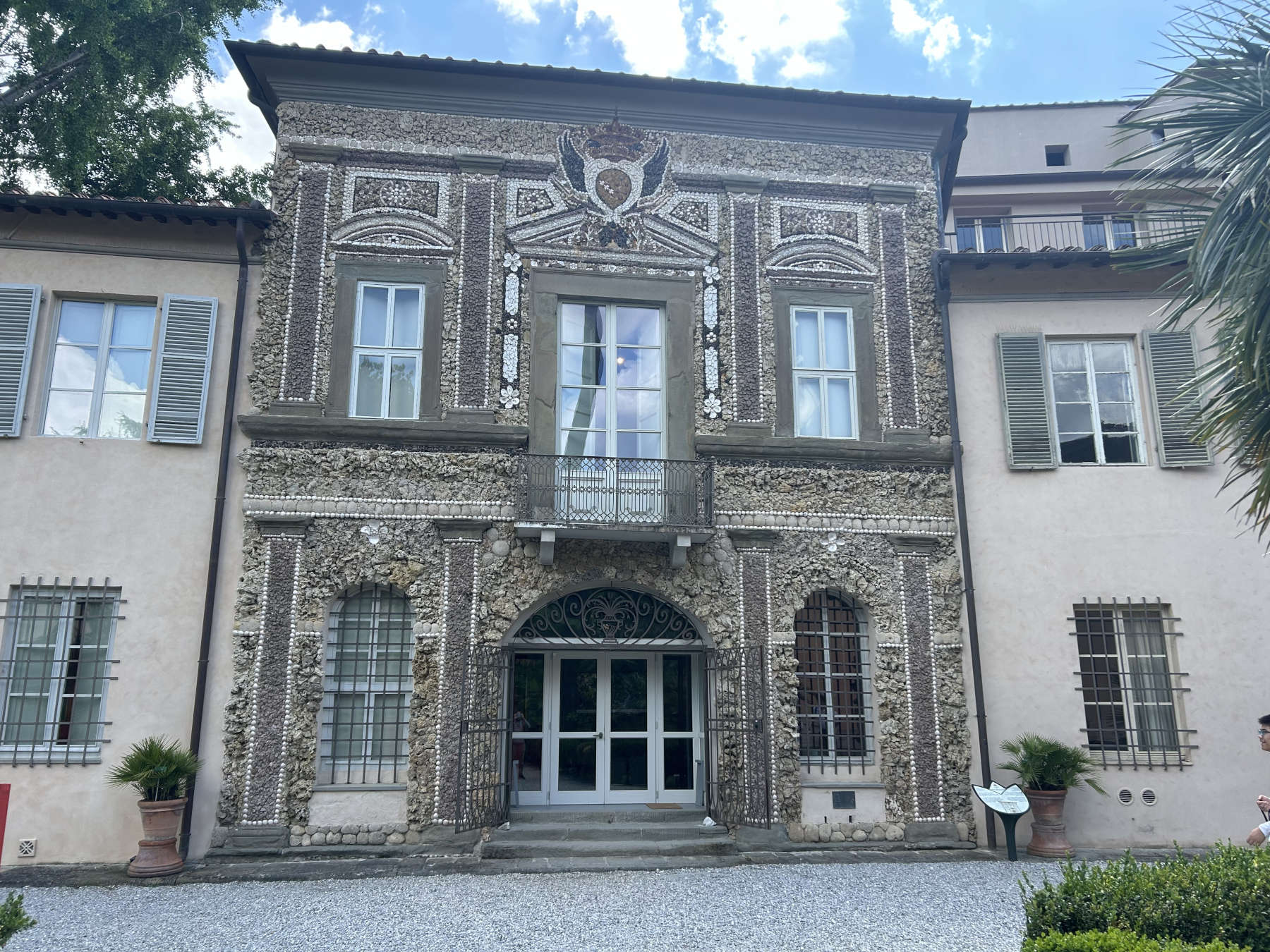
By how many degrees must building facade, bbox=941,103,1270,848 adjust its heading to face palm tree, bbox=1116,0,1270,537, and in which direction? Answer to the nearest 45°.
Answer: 0° — it already faces it

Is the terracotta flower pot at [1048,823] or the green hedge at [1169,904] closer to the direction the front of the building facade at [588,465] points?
the green hedge

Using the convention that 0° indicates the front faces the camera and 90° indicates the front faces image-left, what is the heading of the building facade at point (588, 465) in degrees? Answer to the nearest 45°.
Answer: approximately 0°

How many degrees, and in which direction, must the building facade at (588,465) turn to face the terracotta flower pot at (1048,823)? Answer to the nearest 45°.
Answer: approximately 90° to its left

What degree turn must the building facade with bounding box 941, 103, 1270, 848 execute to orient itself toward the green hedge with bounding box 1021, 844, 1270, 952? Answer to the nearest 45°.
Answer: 0° — it already faces it

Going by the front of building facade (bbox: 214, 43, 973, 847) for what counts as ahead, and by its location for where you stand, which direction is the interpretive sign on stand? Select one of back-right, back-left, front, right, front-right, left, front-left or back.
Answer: left

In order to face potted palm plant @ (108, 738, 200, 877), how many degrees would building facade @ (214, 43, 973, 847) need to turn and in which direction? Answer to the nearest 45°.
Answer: approximately 90° to its right

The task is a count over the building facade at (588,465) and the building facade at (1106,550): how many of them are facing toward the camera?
2

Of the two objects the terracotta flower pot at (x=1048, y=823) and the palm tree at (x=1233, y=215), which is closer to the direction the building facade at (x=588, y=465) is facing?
the palm tree

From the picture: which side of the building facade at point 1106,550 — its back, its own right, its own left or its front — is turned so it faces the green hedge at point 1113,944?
front

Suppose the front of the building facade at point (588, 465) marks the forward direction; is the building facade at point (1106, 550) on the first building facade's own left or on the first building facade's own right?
on the first building facade's own left

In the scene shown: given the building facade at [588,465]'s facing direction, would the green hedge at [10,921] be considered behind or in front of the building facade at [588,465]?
in front

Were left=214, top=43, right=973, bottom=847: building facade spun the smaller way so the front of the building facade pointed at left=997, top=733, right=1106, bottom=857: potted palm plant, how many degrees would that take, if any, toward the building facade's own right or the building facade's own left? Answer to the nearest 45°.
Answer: approximately 90° to the building facade's own left
